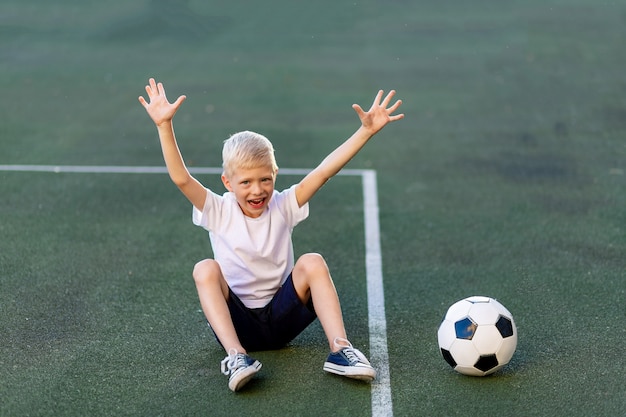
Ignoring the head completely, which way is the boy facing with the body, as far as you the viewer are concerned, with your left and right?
facing the viewer

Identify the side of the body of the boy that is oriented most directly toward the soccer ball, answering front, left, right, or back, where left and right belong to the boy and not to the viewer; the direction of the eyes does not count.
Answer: left
